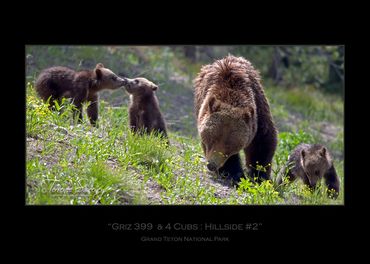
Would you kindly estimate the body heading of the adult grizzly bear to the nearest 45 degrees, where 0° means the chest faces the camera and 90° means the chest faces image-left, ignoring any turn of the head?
approximately 0°

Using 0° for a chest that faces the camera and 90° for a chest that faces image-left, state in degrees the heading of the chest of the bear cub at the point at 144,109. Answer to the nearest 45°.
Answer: approximately 45°

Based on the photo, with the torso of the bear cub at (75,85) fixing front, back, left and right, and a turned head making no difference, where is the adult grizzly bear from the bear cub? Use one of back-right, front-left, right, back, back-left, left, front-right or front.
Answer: front-right

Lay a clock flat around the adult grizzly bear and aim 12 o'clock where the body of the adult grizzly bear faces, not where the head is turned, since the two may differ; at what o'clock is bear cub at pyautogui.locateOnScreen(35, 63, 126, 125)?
The bear cub is roughly at 4 o'clock from the adult grizzly bear.

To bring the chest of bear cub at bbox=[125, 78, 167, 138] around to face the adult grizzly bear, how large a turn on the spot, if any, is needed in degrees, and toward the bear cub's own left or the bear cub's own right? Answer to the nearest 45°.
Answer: approximately 90° to the bear cub's own left

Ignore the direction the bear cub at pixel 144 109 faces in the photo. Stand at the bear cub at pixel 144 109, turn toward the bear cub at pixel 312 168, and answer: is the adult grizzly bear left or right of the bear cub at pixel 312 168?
right

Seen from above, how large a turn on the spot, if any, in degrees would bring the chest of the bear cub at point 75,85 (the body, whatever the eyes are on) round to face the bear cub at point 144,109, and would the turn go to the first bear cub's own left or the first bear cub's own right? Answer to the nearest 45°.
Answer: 0° — it already faces it

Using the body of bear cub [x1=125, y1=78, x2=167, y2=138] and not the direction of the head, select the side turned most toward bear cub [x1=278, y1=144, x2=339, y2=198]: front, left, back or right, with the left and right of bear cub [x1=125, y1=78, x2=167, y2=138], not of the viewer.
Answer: left

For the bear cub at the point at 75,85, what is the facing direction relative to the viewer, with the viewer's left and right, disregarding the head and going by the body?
facing to the right of the viewer

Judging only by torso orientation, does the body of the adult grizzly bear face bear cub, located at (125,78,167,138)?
no

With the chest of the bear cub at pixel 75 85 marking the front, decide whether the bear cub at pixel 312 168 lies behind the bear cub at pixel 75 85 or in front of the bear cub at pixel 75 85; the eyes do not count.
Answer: in front

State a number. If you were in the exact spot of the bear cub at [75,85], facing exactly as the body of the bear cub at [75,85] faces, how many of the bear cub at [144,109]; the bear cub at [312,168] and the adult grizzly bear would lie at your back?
0

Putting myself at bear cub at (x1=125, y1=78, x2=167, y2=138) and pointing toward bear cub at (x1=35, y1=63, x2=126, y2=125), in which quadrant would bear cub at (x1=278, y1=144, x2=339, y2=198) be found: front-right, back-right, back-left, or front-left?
back-left

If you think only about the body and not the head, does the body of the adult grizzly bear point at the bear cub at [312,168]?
no
